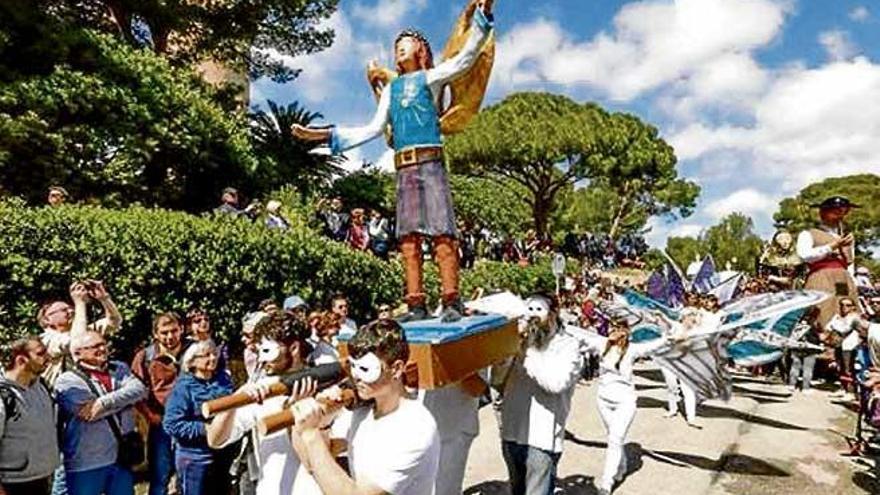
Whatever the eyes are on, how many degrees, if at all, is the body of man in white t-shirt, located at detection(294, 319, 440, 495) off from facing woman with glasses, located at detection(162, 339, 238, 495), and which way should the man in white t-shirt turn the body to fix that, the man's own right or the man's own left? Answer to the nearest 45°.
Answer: approximately 90° to the man's own right

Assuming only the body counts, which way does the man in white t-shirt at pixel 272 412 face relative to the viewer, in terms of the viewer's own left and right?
facing the viewer and to the left of the viewer

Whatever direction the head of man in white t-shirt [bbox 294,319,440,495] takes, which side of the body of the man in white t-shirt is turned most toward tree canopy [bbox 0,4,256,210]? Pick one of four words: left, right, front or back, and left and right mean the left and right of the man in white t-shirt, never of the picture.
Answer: right

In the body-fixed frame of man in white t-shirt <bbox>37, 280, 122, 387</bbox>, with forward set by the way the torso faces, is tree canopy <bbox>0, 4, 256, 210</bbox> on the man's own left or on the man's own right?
on the man's own left

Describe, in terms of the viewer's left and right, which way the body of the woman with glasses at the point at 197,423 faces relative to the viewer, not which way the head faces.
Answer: facing the viewer and to the right of the viewer

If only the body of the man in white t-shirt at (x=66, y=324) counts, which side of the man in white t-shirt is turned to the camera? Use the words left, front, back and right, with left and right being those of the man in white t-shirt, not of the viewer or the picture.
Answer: right

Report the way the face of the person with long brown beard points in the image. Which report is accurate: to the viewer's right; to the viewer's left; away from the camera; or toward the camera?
toward the camera

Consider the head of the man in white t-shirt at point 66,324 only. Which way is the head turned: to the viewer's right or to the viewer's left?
to the viewer's right

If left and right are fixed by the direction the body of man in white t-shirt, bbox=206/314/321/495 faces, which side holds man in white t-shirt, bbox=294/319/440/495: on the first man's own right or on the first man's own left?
on the first man's own left

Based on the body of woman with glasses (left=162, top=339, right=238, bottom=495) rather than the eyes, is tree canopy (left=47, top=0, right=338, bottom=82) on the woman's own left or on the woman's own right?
on the woman's own left

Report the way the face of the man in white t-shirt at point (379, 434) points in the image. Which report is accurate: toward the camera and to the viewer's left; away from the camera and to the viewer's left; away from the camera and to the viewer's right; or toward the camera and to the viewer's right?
toward the camera and to the viewer's left
